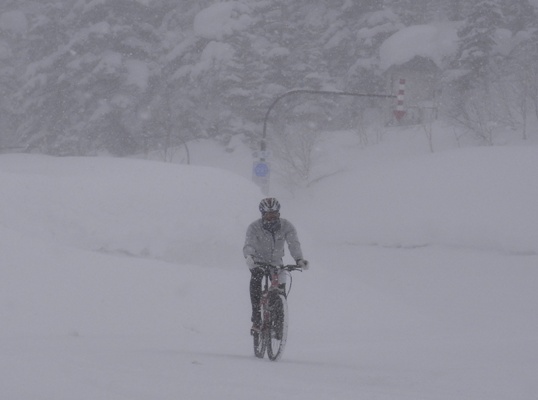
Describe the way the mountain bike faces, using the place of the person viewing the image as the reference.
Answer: facing the viewer

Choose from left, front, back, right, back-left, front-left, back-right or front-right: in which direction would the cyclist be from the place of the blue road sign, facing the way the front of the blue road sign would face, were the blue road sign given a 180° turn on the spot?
back

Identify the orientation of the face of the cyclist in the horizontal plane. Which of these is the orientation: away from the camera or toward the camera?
toward the camera

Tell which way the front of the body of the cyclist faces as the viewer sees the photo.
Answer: toward the camera

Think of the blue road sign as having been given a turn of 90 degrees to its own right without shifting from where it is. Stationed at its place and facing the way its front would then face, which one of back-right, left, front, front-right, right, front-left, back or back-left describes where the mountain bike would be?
left

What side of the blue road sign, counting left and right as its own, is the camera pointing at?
front
